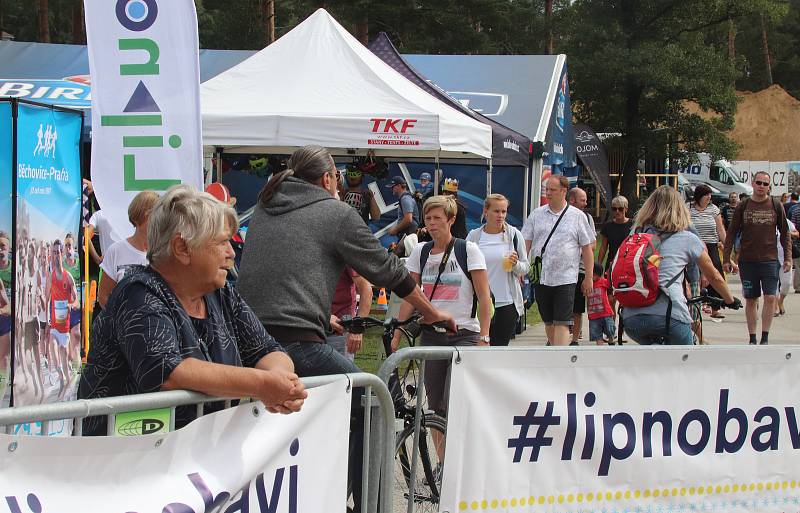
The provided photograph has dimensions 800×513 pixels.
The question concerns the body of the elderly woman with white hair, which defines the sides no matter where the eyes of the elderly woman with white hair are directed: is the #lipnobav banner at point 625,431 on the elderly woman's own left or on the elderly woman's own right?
on the elderly woman's own left

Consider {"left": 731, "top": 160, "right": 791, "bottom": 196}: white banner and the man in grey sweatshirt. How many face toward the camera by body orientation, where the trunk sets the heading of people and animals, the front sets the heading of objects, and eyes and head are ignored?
1

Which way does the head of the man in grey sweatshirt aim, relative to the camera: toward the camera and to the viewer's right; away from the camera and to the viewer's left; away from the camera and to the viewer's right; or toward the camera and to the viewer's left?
away from the camera and to the viewer's right

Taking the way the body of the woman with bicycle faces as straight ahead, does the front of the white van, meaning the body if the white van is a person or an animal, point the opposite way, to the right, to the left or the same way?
to the right

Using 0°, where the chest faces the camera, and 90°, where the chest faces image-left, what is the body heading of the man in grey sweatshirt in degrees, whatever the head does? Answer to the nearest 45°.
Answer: approximately 225°

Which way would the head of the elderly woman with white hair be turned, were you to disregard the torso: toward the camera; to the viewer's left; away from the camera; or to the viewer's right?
to the viewer's right

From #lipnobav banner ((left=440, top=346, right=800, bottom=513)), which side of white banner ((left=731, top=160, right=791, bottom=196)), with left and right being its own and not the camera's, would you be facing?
front

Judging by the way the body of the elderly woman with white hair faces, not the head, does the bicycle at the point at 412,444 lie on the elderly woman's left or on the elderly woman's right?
on the elderly woman's left
